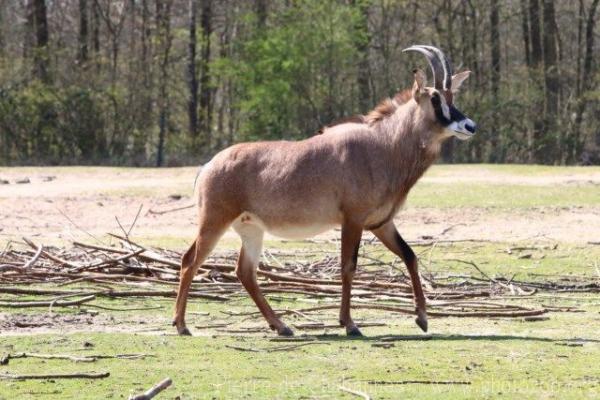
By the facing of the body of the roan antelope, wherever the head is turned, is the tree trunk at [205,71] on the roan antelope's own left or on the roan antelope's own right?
on the roan antelope's own left

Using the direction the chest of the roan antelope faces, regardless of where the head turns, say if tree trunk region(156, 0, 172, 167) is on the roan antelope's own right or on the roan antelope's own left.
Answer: on the roan antelope's own left

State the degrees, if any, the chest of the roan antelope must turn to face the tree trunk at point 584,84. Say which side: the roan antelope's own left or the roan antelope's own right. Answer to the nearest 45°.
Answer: approximately 90° to the roan antelope's own left

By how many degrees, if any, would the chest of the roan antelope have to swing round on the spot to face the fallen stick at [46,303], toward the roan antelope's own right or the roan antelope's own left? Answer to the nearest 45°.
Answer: approximately 180°

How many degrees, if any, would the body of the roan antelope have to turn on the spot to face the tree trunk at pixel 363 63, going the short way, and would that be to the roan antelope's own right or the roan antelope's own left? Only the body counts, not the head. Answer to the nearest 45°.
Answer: approximately 90° to the roan antelope's own left

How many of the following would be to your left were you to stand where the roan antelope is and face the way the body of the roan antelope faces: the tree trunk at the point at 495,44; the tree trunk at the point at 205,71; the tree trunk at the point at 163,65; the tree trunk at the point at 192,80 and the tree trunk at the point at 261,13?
5

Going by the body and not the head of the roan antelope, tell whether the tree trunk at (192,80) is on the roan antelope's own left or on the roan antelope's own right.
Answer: on the roan antelope's own left

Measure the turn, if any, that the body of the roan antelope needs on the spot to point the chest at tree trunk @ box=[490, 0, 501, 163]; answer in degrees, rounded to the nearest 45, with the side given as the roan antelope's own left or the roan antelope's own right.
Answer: approximately 90° to the roan antelope's own left

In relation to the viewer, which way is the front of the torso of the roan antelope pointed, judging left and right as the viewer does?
facing to the right of the viewer

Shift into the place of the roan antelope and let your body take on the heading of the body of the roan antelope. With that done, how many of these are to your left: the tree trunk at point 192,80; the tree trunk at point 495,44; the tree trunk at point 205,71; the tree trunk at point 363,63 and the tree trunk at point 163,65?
5

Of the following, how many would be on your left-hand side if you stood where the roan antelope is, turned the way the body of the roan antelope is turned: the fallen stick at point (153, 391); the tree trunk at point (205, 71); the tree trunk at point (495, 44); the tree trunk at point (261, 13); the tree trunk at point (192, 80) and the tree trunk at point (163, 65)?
5

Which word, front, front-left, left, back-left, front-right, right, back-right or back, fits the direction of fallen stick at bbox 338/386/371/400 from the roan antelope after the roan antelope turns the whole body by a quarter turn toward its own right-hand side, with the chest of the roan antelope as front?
front

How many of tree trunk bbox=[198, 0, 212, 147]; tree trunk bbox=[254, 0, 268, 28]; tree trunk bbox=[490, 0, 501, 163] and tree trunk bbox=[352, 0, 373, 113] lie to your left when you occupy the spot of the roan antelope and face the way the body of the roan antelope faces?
4
